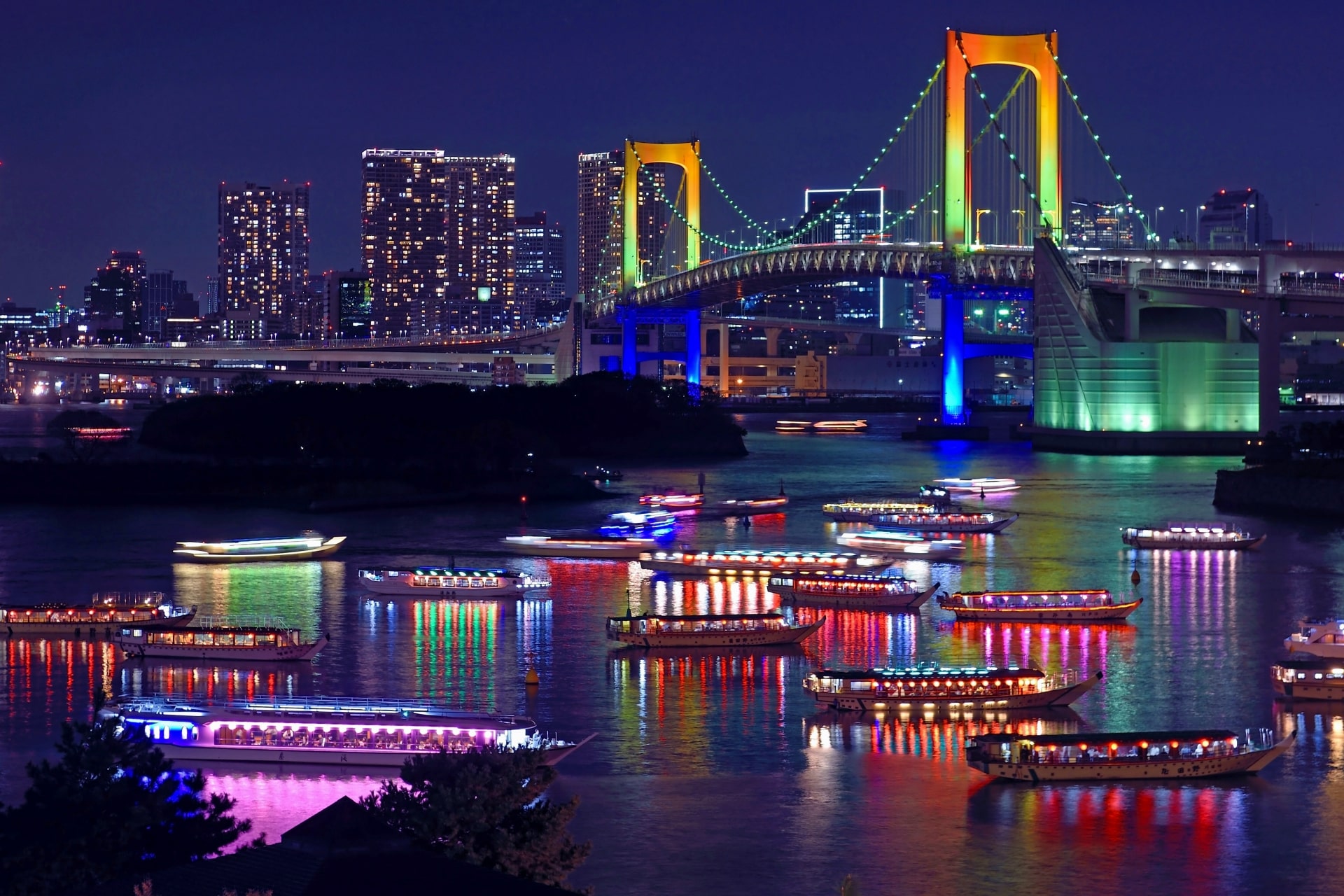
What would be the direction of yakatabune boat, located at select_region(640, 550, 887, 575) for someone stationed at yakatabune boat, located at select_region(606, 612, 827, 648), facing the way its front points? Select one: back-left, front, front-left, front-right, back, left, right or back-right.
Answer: left

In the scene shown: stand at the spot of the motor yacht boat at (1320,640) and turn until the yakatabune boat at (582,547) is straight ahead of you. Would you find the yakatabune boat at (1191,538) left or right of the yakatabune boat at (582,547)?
right

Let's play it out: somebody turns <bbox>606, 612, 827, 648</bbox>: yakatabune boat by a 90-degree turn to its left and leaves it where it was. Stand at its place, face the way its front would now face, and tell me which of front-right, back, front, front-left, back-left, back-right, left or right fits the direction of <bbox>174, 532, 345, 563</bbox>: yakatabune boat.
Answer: front-left

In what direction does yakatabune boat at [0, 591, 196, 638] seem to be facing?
to the viewer's right

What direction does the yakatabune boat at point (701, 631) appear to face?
to the viewer's right

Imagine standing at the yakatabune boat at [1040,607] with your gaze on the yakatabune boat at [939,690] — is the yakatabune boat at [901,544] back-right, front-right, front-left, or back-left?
back-right

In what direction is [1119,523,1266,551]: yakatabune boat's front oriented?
to the viewer's right

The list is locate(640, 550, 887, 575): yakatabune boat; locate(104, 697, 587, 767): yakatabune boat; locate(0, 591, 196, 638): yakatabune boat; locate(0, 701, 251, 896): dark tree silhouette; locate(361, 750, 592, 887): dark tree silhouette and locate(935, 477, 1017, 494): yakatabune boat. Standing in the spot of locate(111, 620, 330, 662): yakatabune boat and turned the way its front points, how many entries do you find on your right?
3

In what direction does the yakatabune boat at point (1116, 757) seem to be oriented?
to the viewer's right

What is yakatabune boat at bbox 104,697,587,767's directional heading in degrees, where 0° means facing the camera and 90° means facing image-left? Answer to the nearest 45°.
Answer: approximately 270°

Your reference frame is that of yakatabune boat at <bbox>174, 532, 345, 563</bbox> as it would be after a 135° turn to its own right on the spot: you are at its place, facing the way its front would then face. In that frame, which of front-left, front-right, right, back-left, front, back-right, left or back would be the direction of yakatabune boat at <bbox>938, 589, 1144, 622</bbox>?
left

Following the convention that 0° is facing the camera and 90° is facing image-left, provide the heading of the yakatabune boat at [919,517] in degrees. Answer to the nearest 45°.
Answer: approximately 270°

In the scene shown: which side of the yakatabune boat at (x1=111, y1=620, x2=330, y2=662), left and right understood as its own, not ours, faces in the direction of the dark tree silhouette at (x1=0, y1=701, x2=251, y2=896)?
right

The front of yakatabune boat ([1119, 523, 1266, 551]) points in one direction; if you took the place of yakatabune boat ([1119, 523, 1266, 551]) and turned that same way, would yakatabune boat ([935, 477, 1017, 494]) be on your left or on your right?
on your left

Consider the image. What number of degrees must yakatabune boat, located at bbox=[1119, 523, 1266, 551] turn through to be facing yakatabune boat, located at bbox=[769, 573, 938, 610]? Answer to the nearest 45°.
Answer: approximately 135° to its right

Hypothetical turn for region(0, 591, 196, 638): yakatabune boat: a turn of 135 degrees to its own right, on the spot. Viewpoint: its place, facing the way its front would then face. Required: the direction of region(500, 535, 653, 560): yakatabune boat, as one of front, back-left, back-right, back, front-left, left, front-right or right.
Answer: back
